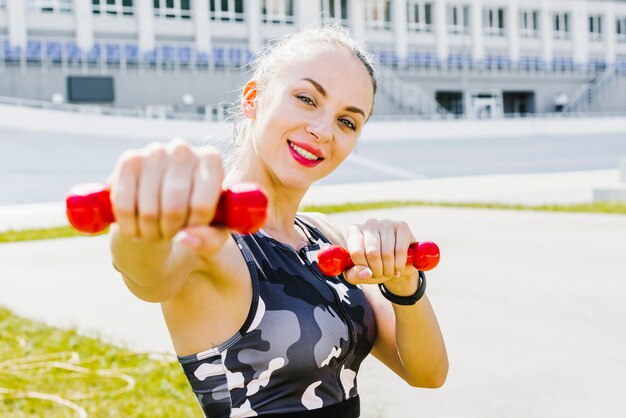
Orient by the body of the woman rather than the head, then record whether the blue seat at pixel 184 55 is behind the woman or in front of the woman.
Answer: behind

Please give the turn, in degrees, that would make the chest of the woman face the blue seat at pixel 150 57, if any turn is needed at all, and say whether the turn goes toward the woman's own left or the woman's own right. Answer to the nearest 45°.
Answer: approximately 135° to the woman's own left

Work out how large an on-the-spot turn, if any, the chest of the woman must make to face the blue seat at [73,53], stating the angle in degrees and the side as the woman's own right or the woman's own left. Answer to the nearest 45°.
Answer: approximately 135° to the woman's own left

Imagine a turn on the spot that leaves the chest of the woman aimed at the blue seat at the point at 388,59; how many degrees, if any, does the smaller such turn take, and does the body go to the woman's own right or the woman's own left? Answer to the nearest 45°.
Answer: approximately 135° to the woman's own left

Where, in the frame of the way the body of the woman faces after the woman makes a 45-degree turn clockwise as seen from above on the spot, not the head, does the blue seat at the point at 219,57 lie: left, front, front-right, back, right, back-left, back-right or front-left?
back

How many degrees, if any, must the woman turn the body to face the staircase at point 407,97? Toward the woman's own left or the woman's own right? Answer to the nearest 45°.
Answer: approximately 135° to the woman's own left

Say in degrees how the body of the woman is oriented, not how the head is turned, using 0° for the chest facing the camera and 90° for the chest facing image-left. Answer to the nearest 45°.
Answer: approximately 315°

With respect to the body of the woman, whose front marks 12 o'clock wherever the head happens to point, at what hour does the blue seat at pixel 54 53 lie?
The blue seat is roughly at 7 o'clock from the woman.
